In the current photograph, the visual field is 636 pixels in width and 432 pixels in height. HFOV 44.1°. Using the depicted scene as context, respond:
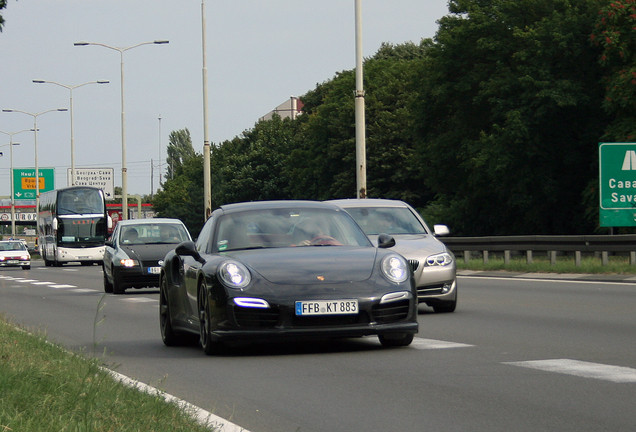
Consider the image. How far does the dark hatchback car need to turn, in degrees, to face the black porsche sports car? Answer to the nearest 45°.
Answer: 0° — it already faces it

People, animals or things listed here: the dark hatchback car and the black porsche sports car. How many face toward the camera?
2

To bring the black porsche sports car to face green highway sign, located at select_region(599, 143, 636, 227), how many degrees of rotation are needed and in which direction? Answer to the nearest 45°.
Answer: approximately 135° to its left

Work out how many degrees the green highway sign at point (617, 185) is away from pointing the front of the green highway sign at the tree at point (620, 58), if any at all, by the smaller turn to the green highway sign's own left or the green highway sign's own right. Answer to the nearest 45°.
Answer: approximately 180°

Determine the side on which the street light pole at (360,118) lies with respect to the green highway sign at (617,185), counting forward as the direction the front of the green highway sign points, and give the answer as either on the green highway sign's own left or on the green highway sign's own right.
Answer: on the green highway sign's own right

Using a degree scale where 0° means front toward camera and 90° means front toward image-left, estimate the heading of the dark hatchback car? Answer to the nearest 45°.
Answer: approximately 0°

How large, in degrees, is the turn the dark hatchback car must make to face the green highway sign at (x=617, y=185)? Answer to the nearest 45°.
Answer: approximately 90° to its left

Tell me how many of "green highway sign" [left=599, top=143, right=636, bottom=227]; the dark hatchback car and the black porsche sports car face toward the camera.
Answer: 3

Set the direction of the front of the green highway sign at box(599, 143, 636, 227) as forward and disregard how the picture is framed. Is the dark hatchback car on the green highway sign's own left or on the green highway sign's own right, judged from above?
on the green highway sign's own right

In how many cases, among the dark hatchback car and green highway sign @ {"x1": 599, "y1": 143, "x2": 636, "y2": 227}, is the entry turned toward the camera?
2

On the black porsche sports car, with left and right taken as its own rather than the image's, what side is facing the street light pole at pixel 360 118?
back

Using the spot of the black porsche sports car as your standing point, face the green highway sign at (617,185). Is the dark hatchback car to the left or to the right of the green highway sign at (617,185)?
left
